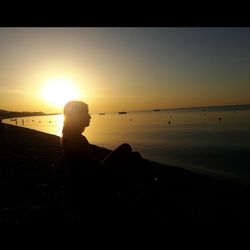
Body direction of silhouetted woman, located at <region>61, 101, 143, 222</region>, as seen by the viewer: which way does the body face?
to the viewer's right

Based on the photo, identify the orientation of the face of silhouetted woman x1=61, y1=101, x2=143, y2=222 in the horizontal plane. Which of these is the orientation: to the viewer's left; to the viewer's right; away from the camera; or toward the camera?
to the viewer's right
